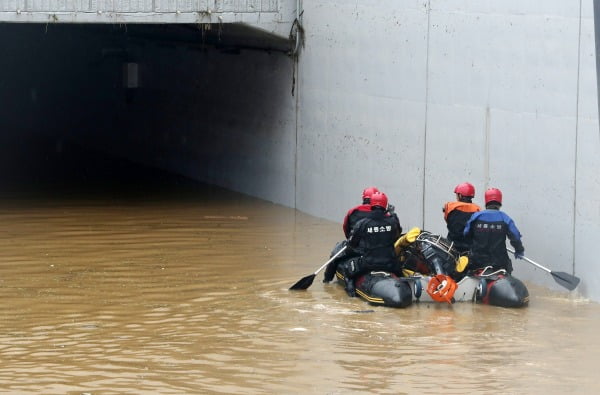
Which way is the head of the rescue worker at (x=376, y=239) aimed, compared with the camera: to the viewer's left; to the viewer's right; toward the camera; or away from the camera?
away from the camera

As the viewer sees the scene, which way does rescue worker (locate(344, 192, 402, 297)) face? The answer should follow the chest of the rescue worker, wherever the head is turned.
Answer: away from the camera

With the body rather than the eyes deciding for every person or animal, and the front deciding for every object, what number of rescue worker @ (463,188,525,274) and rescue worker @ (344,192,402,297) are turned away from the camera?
2

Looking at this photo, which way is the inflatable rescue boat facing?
away from the camera

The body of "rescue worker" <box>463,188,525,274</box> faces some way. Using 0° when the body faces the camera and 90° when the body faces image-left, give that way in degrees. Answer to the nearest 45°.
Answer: approximately 180°

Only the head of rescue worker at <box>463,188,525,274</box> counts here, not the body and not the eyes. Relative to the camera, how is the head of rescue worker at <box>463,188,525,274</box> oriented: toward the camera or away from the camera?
away from the camera

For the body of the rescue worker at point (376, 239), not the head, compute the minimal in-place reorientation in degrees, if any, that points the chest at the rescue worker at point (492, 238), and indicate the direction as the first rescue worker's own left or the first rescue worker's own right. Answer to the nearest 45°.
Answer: approximately 90° to the first rescue worker's own right

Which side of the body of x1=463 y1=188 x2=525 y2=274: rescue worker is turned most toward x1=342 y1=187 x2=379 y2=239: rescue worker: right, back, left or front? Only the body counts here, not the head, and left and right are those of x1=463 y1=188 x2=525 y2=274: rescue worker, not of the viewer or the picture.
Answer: left
